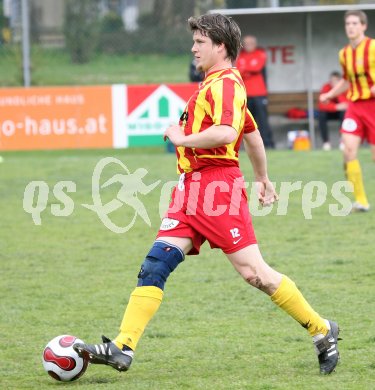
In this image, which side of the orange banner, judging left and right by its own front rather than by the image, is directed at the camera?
front

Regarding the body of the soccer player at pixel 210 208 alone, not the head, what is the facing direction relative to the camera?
to the viewer's left

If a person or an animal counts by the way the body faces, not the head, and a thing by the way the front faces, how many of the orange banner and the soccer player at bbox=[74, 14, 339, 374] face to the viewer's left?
1

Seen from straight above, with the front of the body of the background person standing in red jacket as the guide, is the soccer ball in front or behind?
in front

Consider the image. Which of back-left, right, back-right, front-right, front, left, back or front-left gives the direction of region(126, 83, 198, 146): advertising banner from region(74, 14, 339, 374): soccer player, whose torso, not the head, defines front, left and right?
right

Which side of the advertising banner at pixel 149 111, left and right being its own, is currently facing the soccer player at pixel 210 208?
front

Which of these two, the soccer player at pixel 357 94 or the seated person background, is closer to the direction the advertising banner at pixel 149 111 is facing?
the soccer player

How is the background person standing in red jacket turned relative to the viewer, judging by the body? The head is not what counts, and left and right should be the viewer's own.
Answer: facing the viewer and to the left of the viewer

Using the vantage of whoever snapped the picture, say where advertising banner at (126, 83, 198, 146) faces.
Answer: facing the viewer

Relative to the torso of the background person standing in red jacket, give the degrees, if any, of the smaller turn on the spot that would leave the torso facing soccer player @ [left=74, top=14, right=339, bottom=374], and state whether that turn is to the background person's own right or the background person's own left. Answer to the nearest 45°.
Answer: approximately 45° to the background person's own left
